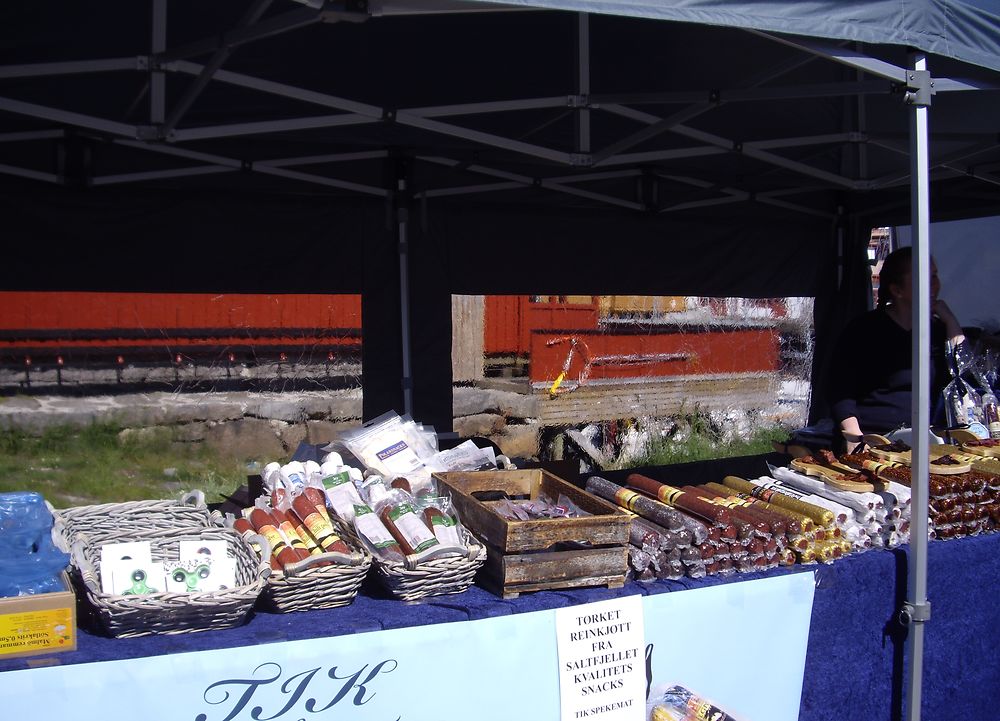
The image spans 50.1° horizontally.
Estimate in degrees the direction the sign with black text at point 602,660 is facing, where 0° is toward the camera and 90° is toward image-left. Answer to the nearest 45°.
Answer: approximately 0°

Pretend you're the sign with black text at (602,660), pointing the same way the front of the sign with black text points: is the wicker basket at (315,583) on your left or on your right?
on your right

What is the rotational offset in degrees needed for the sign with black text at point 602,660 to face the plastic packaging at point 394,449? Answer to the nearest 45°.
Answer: approximately 135° to its right

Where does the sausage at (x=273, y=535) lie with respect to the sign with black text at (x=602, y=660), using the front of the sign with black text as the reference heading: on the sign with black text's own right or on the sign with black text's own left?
on the sign with black text's own right

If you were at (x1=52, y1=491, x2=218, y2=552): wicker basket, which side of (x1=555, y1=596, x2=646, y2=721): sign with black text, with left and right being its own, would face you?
right
